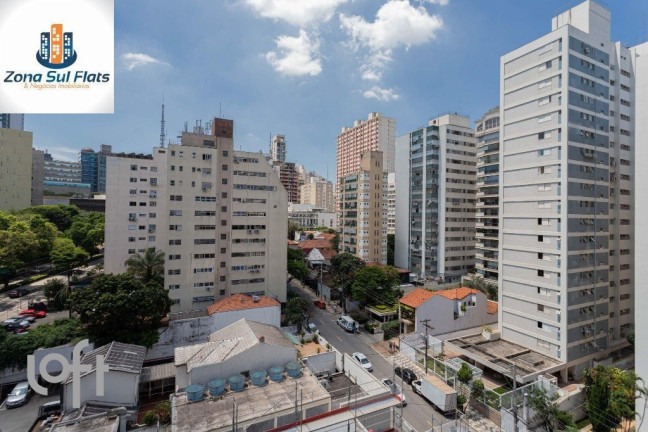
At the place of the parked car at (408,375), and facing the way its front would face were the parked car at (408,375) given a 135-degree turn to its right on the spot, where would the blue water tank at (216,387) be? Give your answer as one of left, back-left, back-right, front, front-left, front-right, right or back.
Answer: back-right

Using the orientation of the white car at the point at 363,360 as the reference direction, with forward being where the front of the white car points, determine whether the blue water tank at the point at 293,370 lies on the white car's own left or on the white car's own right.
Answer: on the white car's own right

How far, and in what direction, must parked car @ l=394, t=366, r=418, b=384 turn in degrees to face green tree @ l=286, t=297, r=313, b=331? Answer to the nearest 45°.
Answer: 0° — it already faces it

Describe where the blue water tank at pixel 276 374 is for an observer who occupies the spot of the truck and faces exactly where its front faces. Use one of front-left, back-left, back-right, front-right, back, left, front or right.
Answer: left

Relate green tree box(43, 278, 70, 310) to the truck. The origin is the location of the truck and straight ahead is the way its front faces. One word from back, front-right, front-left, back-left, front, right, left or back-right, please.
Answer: front-left

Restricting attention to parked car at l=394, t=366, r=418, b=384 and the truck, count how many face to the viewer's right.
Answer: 0

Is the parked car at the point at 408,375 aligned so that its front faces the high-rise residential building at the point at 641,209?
no

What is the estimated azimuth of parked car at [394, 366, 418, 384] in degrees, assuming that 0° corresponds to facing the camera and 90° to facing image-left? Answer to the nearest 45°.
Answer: approximately 135°

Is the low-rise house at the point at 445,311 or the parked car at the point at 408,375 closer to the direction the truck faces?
the parked car

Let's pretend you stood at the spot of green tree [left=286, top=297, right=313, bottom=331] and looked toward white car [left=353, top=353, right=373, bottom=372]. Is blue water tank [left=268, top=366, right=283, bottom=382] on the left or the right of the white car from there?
right

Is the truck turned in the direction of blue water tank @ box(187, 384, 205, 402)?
no

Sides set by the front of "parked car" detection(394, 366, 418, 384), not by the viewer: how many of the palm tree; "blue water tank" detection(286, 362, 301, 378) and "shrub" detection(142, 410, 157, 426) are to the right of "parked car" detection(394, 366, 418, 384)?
0

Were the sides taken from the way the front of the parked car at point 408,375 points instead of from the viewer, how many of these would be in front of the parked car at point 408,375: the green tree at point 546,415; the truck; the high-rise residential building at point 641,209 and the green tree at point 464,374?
0

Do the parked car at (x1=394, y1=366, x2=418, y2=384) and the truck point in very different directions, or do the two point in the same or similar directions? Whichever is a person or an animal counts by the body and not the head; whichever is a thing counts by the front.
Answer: same or similar directions
